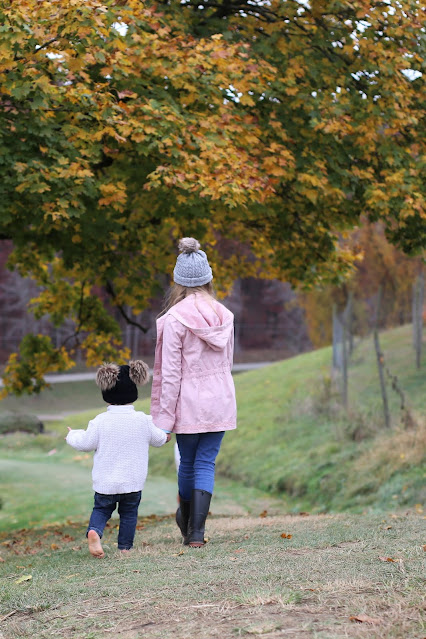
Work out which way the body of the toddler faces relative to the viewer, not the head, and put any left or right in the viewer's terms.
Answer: facing away from the viewer

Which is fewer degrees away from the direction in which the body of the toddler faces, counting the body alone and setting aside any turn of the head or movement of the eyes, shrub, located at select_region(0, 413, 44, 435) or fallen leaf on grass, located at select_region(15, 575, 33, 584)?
the shrub

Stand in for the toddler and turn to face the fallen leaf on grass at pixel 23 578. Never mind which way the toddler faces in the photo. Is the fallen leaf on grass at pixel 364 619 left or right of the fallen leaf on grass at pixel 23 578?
left

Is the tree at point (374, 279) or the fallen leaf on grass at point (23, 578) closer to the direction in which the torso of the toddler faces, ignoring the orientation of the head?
the tree

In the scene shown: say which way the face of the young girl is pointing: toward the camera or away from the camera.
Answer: away from the camera

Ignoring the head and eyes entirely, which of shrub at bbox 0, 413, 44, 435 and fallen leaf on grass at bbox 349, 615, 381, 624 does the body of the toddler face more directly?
the shrub

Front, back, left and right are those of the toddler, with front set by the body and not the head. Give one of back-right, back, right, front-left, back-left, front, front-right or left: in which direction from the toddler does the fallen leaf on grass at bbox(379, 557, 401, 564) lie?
back-right

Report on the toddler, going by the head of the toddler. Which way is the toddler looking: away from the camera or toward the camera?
away from the camera
